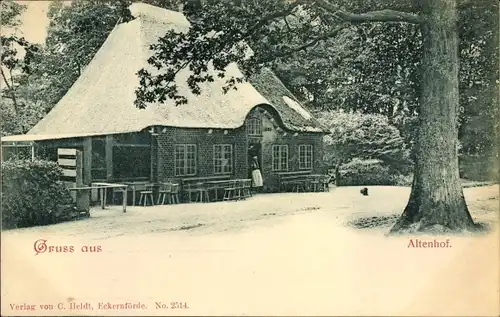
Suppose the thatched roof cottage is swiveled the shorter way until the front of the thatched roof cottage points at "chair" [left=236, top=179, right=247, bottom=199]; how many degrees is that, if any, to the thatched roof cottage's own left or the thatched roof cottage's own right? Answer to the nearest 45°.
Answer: approximately 45° to the thatched roof cottage's own left

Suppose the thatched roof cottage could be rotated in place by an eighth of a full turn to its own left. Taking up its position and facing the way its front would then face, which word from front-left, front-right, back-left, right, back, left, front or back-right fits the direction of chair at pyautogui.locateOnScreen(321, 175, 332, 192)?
front

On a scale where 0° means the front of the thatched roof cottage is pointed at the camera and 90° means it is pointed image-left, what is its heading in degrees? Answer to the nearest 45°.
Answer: approximately 315°

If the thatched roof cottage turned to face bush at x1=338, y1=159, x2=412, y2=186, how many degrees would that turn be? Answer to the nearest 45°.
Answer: approximately 45° to its left

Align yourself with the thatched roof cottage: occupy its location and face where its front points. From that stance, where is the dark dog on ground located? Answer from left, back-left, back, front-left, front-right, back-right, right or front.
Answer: front-left
